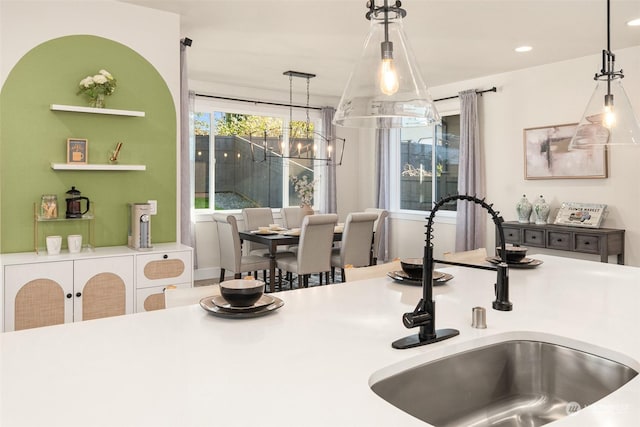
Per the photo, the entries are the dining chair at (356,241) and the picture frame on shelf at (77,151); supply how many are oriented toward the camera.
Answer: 1

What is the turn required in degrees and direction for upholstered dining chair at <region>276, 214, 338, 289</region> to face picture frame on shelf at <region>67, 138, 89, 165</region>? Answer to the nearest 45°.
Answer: approximately 90° to its left

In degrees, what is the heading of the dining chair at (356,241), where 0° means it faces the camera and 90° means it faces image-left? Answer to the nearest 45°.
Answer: approximately 135°

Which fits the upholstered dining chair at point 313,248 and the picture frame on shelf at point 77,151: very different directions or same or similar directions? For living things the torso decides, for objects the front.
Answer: very different directions

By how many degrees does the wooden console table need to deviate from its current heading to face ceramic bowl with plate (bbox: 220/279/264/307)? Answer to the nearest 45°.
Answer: approximately 45° to its left

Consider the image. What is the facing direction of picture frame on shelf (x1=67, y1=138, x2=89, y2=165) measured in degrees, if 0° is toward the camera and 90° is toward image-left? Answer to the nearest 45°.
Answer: approximately 0°

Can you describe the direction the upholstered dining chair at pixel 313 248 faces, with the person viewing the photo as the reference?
facing away from the viewer and to the left of the viewer

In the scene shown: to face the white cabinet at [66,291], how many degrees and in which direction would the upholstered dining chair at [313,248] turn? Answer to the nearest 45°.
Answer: approximately 90° to its left
